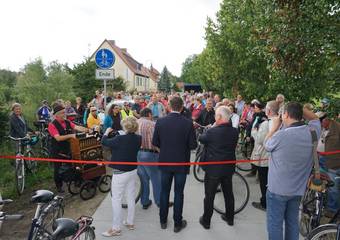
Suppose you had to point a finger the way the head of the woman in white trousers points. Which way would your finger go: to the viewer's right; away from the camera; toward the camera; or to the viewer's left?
away from the camera

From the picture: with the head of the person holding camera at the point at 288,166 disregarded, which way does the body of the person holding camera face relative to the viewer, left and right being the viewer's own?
facing away from the viewer and to the left of the viewer

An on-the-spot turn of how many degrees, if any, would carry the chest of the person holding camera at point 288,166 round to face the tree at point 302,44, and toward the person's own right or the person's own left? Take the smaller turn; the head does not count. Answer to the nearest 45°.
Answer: approximately 45° to the person's own right

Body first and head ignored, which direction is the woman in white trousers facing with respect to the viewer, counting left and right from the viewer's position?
facing away from the viewer and to the left of the viewer

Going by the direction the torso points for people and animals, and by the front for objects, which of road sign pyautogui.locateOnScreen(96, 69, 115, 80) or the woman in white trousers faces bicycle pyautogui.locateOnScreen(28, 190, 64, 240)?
the road sign
